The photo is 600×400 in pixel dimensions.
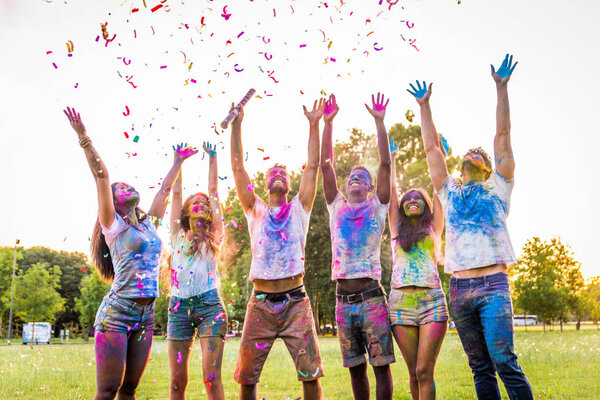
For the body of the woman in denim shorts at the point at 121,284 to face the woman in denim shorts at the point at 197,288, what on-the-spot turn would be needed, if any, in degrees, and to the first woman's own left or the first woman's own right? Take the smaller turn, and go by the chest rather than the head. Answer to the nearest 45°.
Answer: approximately 90° to the first woman's own left

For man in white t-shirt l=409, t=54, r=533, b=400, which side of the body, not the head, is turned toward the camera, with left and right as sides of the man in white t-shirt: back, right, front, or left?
front

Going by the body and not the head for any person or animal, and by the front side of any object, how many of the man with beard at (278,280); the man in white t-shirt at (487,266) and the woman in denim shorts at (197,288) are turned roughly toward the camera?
3

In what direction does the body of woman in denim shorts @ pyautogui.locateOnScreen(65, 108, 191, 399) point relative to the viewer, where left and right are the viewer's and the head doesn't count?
facing the viewer and to the right of the viewer

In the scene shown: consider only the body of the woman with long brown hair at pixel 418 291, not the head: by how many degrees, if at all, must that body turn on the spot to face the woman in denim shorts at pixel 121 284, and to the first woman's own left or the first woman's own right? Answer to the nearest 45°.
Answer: approximately 90° to the first woman's own right

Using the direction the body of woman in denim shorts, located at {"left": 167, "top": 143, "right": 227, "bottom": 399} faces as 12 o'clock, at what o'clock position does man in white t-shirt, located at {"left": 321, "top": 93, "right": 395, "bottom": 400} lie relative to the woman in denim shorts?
The man in white t-shirt is roughly at 10 o'clock from the woman in denim shorts.

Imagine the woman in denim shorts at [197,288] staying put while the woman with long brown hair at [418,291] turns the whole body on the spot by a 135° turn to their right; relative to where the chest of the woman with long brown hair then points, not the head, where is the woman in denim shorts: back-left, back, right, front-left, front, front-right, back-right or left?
front-left

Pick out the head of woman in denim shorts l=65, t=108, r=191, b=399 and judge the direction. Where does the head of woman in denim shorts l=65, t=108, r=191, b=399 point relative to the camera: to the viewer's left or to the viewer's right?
to the viewer's right

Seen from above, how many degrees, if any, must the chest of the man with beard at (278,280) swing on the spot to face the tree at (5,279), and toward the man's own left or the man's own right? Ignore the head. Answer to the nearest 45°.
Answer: approximately 135° to the man's own right

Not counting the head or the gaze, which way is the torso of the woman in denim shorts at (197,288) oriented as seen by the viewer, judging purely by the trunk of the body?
toward the camera

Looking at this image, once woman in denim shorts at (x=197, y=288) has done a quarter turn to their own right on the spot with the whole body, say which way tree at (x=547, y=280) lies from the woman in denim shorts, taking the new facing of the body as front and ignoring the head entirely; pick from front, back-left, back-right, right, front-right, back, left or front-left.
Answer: back-right

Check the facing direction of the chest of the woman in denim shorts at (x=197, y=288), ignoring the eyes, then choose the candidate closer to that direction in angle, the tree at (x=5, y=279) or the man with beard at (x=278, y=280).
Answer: the man with beard
